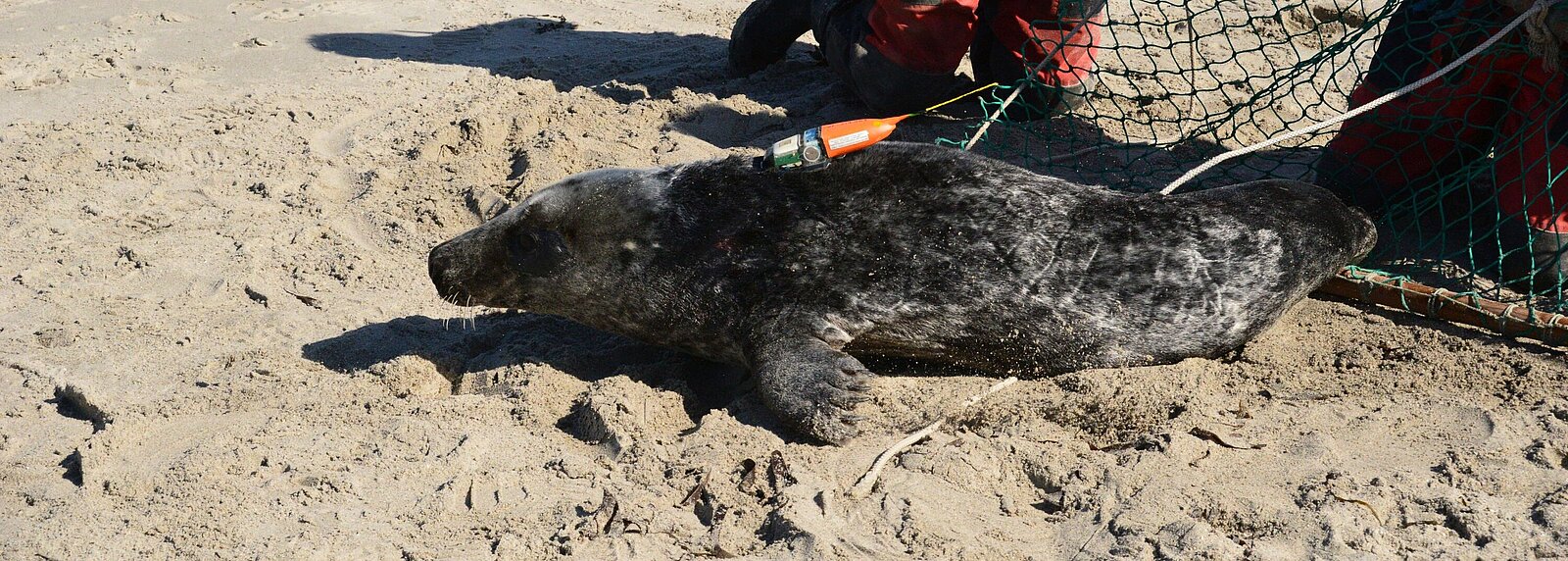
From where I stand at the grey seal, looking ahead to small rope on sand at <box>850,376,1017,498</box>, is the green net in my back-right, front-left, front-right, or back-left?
back-left

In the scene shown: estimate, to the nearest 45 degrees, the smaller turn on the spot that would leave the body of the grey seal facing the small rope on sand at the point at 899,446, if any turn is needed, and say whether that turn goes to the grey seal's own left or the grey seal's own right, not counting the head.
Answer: approximately 90° to the grey seal's own left

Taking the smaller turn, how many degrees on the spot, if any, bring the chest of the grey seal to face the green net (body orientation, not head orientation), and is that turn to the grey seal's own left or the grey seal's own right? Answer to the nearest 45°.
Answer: approximately 135° to the grey seal's own right

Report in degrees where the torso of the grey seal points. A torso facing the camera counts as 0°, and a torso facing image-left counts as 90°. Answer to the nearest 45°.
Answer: approximately 90°
